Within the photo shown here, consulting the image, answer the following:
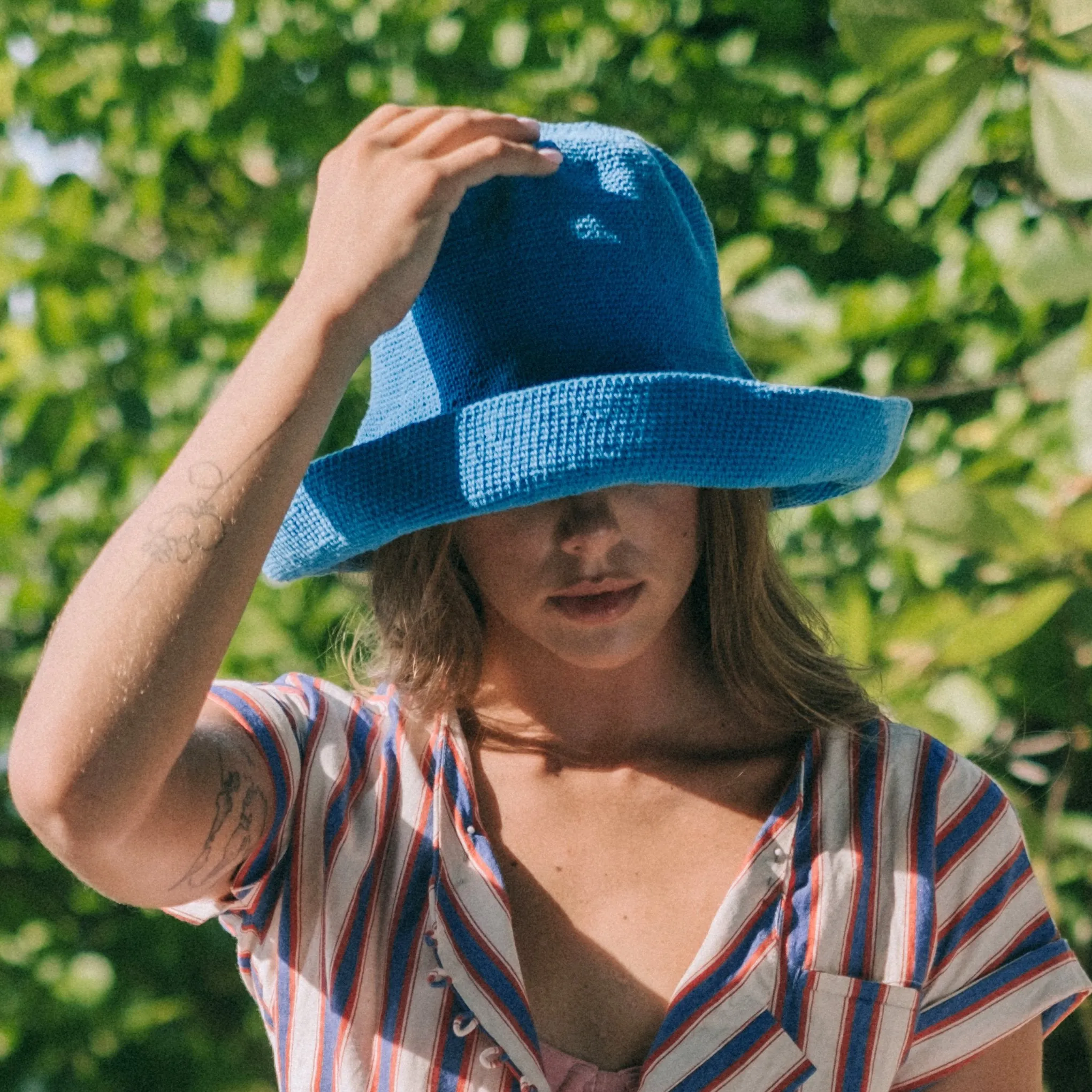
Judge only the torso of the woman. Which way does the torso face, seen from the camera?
toward the camera

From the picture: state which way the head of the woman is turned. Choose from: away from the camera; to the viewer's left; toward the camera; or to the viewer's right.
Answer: toward the camera
